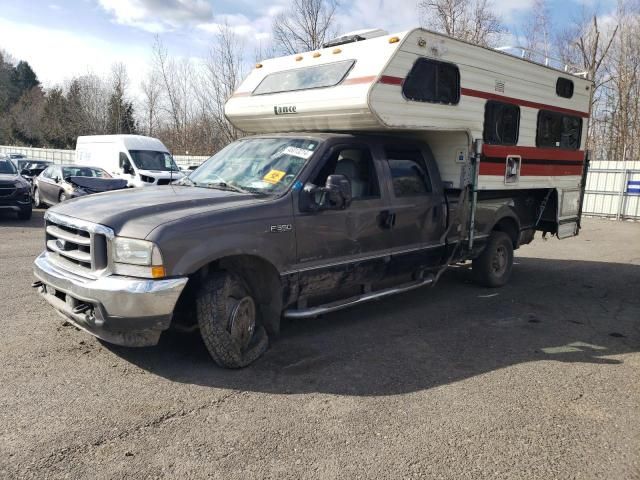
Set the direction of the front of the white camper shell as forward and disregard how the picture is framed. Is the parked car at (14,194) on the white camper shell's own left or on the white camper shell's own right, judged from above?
on the white camper shell's own right

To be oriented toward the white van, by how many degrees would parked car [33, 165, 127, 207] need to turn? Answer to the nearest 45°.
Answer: approximately 90° to its left

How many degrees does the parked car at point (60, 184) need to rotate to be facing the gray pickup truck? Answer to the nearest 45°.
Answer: approximately 45° to its right

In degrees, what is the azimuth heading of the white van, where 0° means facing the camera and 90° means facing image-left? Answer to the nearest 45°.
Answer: approximately 315°

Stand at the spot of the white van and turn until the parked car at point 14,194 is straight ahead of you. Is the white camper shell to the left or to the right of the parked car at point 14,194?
left

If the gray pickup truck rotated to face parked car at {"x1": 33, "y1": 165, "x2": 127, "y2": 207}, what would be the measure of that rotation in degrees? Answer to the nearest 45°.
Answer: approximately 90° to its right

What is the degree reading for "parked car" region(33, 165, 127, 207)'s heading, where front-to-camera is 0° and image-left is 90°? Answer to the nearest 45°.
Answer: approximately 315°

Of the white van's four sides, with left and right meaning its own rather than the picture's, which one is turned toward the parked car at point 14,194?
right

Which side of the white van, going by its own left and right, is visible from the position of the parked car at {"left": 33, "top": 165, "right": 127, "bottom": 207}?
right
